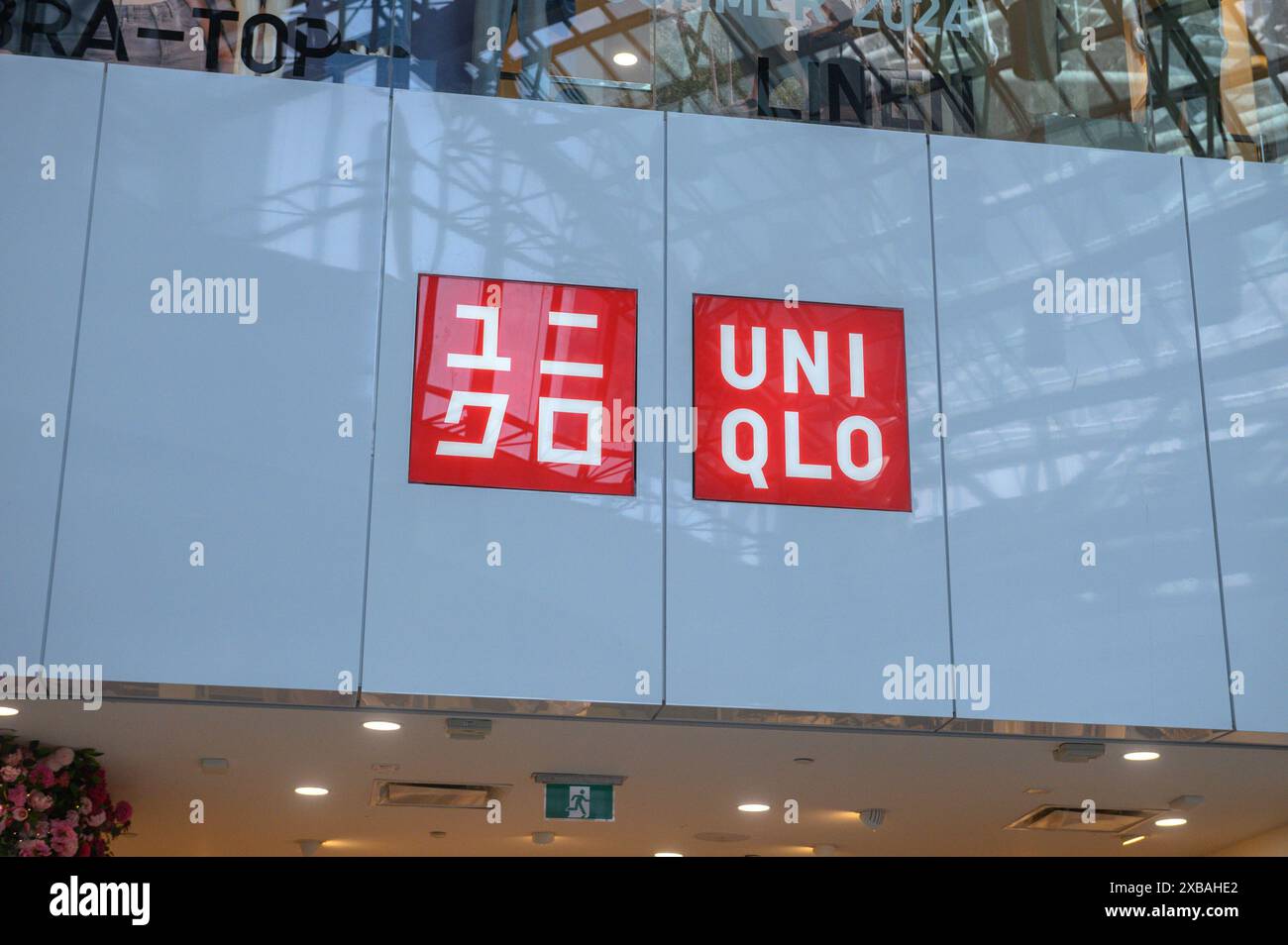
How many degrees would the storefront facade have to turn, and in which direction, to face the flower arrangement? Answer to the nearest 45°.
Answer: approximately 90° to its right

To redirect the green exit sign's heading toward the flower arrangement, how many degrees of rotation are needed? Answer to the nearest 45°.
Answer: approximately 90° to its right

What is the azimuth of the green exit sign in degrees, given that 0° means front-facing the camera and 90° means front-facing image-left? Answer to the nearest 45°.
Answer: approximately 0°

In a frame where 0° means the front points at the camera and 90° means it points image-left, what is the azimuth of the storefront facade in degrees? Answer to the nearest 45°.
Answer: approximately 0°
